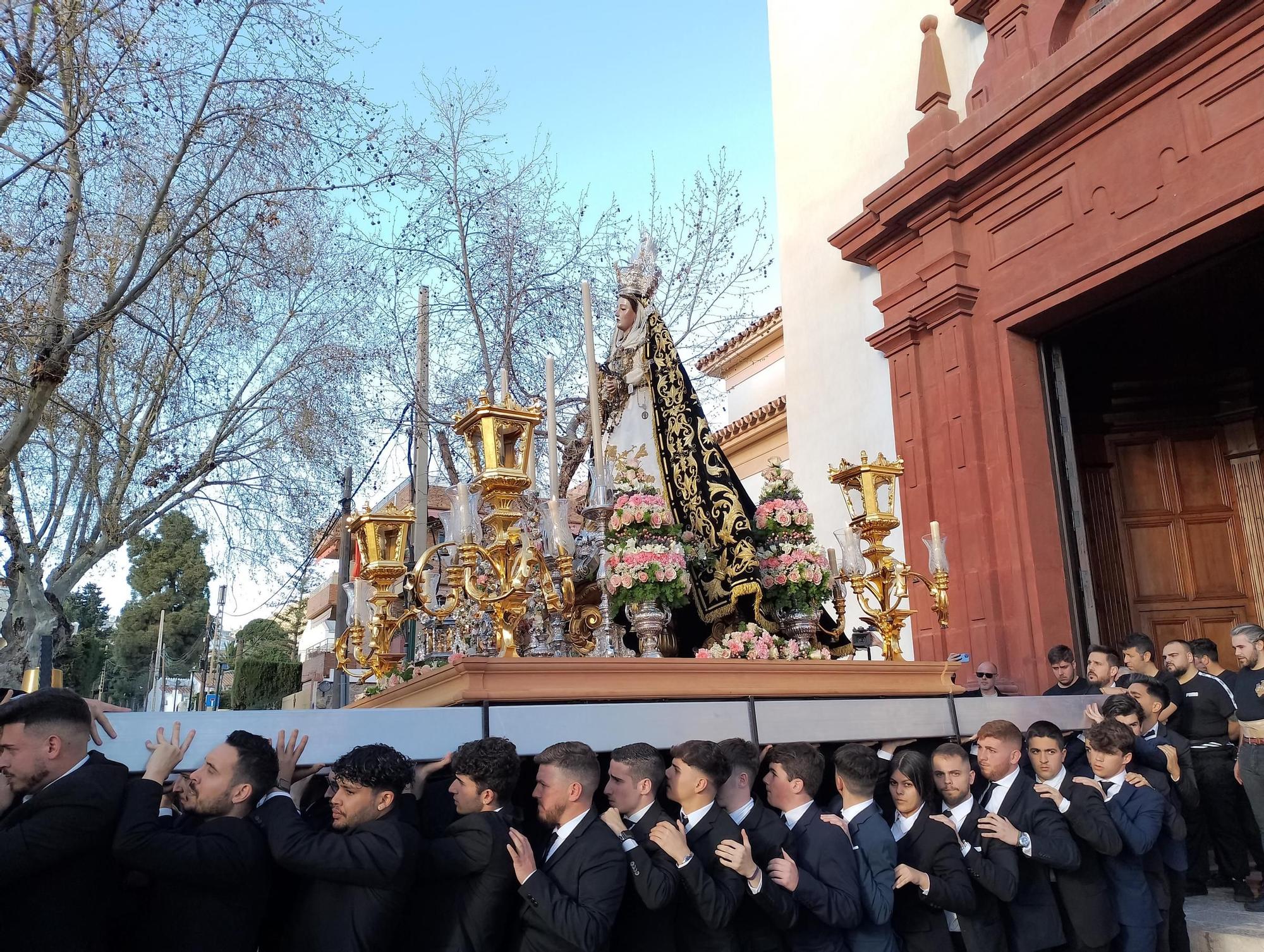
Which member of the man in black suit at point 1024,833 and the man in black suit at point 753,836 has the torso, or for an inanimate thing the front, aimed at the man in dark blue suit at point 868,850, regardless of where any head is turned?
the man in black suit at point 1024,833

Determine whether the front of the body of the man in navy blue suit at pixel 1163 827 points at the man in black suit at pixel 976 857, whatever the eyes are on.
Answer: yes

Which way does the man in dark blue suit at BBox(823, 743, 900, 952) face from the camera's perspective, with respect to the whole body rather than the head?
to the viewer's left

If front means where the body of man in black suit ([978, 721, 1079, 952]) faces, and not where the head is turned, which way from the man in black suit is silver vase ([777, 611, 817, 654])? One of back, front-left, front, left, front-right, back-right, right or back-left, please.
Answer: right

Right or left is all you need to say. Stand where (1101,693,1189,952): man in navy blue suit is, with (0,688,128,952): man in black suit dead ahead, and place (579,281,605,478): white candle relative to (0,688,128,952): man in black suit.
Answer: right

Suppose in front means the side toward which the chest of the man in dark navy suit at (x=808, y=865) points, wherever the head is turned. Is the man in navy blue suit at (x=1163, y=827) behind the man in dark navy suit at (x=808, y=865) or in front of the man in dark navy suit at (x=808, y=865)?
behind

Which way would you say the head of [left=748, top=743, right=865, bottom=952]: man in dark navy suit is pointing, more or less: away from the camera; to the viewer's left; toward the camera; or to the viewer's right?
to the viewer's left

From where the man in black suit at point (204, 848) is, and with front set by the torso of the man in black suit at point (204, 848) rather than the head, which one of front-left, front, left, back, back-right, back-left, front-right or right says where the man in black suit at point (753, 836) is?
back

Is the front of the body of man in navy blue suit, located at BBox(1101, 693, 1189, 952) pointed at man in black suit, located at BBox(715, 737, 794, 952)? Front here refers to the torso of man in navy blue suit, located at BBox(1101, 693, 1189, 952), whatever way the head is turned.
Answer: yes

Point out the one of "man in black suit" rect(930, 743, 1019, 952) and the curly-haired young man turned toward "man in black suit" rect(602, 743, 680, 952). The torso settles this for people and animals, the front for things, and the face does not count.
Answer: "man in black suit" rect(930, 743, 1019, 952)

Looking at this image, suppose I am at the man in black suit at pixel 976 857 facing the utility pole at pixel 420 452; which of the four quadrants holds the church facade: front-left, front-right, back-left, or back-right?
front-right

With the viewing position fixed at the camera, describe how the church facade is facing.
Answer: facing the viewer and to the left of the viewer

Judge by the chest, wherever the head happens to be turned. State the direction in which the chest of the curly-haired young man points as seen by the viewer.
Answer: to the viewer's left

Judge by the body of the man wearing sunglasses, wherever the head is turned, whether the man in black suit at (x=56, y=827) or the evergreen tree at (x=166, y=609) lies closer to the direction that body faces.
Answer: the man in black suit

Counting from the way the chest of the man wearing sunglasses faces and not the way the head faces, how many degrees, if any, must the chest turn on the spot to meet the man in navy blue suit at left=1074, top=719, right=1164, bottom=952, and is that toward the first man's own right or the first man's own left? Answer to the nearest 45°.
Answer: approximately 45° to the first man's own left
